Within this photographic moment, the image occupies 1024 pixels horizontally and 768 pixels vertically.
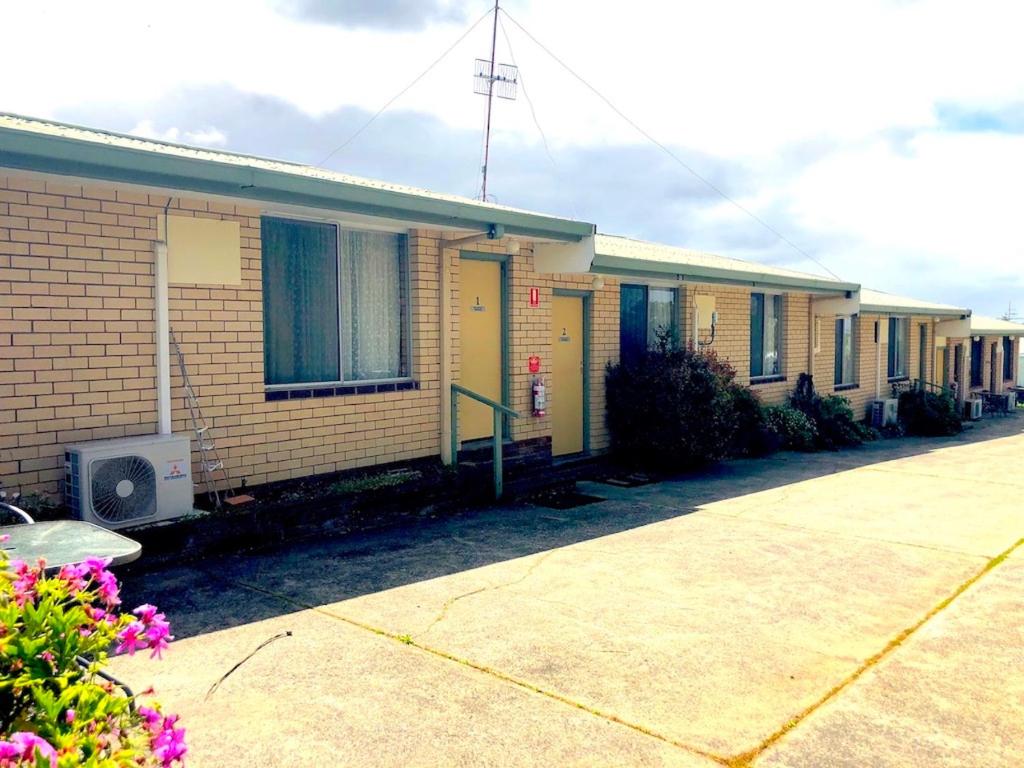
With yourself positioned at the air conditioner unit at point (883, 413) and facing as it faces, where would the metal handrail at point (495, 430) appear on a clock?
The metal handrail is roughly at 2 o'clock from the air conditioner unit.

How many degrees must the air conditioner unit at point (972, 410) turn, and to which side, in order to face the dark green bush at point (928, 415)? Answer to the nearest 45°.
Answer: approximately 45° to its right

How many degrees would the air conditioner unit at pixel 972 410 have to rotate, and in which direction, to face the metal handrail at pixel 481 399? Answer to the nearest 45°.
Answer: approximately 45° to its right

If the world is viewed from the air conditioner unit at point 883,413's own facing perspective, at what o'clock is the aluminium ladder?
The aluminium ladder is roughly at 2 o'clock from the air conditioner unit.

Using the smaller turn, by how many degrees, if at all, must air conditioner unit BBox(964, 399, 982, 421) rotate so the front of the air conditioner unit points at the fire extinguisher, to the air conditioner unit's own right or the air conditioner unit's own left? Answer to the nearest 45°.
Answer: approximately 45° to the air conditioner unit's own right

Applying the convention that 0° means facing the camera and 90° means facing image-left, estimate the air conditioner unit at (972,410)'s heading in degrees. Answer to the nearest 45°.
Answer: approximately 315°

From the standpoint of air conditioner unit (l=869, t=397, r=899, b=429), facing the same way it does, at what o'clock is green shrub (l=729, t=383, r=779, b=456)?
The green shrub is roughly at 2 o'clock from the air conditioner unit.
